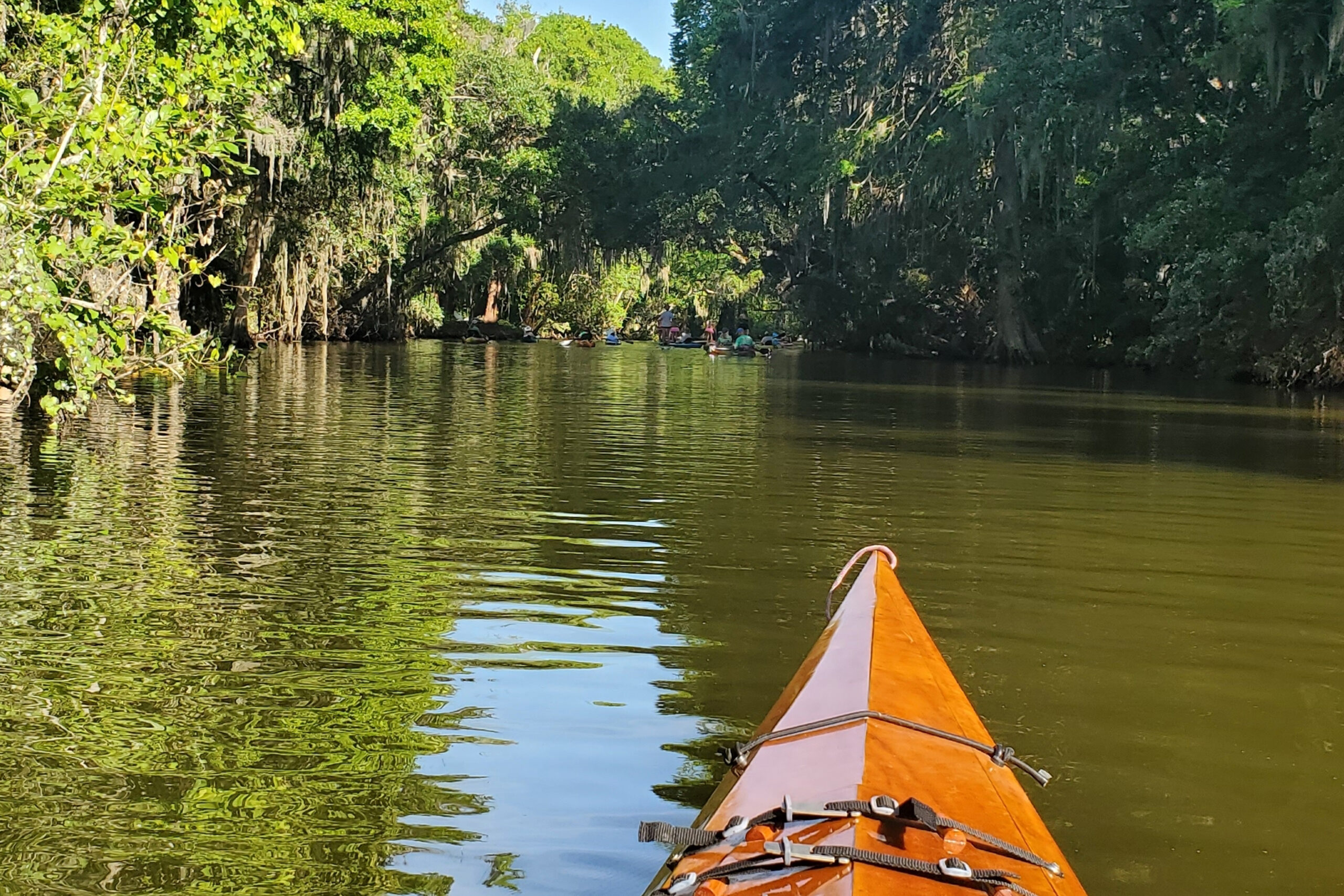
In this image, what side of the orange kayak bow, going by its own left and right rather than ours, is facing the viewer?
back

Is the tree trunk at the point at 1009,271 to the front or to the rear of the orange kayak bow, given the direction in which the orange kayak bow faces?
to the front
